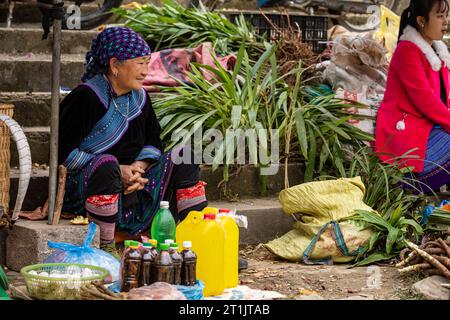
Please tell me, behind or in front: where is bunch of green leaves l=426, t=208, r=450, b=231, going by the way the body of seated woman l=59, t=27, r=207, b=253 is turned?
in front

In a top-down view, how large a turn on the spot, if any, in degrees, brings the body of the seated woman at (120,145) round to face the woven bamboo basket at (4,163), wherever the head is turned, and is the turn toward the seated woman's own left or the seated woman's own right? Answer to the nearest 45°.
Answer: approximately 135° to the seated woman's own right

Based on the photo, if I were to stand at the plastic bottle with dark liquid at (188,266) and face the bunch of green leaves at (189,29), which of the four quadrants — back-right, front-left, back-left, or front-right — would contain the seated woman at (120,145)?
front-left

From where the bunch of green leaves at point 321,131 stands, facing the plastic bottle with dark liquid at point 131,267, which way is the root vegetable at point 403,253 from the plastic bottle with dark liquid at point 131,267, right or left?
left

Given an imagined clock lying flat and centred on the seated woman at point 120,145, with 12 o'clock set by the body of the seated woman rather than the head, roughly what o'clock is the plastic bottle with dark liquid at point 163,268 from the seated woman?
The plastic bottle with dark liquid is roughly at 1 o'clock from the seated woman.

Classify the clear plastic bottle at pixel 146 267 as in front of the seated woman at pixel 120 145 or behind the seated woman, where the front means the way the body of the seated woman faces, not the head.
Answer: in front

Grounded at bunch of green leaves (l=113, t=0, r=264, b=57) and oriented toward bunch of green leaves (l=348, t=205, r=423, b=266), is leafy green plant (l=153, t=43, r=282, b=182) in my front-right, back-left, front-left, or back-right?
front-right

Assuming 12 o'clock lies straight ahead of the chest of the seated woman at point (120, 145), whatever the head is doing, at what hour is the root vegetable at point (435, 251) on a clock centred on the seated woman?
The root vegetable is roughly at 11 o'clock from the seated woman.

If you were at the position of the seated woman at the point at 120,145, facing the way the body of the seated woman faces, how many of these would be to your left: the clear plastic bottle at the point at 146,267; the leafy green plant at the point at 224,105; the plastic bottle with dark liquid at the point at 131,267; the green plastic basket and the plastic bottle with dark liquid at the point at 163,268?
1

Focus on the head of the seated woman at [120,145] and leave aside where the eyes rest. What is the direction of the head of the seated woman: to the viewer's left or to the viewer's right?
to the viewer's right

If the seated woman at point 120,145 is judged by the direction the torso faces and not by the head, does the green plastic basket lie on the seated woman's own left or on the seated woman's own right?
on the seated woman's own right

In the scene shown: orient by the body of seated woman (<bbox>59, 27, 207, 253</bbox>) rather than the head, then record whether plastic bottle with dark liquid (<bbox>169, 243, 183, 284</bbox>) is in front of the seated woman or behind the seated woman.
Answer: in front

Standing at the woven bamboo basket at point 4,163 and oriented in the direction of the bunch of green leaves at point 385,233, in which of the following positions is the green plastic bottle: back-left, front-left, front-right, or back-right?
front-right

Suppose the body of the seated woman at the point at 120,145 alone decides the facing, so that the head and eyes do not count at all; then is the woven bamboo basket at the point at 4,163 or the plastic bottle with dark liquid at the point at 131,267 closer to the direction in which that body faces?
the plastic bottle with dark liquid

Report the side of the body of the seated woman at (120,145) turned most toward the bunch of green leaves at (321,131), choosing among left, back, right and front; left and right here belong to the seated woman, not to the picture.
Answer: left

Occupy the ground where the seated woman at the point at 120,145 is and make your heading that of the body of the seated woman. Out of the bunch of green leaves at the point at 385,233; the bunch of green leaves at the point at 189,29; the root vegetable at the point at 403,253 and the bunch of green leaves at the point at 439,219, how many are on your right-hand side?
0

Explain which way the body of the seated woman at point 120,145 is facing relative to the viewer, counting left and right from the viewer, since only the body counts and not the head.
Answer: facing the viewer and to the right of the viewer

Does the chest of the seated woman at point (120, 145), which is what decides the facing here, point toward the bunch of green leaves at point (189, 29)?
no

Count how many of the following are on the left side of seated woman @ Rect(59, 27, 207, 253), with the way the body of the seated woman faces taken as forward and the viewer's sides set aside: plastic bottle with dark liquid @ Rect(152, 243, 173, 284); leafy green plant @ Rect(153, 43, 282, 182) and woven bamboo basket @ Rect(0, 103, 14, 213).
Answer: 1
